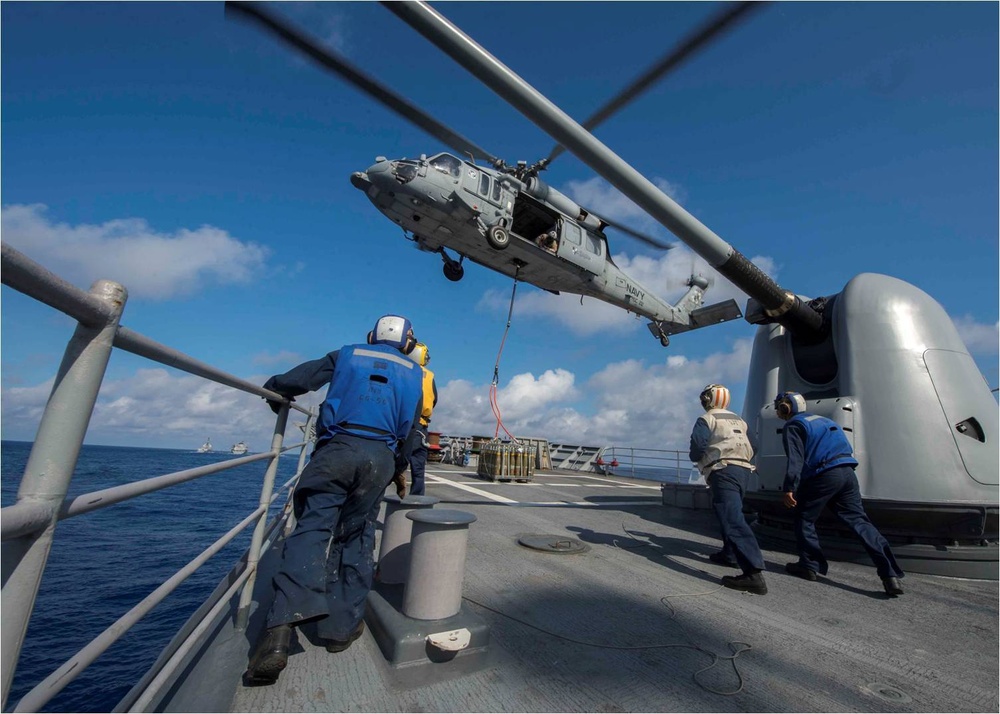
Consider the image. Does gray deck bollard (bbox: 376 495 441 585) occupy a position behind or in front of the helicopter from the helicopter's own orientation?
in front

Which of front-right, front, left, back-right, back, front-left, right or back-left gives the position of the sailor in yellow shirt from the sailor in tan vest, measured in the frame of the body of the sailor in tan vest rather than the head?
front-left

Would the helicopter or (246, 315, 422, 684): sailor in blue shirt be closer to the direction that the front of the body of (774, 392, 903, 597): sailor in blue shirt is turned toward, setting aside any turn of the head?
the helicopter

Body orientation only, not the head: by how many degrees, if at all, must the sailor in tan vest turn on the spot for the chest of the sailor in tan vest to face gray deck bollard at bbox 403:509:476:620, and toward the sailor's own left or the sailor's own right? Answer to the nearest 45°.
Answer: approximately 90° to the sailor's own left

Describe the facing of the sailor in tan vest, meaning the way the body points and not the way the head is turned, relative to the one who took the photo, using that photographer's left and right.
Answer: facing away from the viewer and to the left of the viewer

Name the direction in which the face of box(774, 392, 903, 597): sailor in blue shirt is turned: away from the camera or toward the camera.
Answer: away from the camera

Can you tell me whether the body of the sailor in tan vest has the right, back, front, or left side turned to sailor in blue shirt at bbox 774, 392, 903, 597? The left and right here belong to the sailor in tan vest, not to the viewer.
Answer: right

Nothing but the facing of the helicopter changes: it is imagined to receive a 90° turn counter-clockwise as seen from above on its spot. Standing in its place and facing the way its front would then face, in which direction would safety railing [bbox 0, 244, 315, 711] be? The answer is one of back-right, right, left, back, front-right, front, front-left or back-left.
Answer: front-right

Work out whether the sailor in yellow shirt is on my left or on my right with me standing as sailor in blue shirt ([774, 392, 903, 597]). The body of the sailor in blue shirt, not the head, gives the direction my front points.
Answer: on my left

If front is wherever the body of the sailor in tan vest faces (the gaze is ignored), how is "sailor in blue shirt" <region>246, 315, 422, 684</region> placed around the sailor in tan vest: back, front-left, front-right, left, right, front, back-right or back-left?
left

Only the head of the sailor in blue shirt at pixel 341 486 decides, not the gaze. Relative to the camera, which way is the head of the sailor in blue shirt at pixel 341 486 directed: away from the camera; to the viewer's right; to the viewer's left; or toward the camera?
away from the camera

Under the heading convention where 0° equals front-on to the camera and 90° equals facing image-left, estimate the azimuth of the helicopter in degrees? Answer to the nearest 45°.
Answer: approximately 45°
